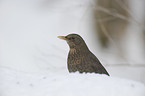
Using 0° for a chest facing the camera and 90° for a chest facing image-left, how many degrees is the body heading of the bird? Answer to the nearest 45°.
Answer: approximately 90°
